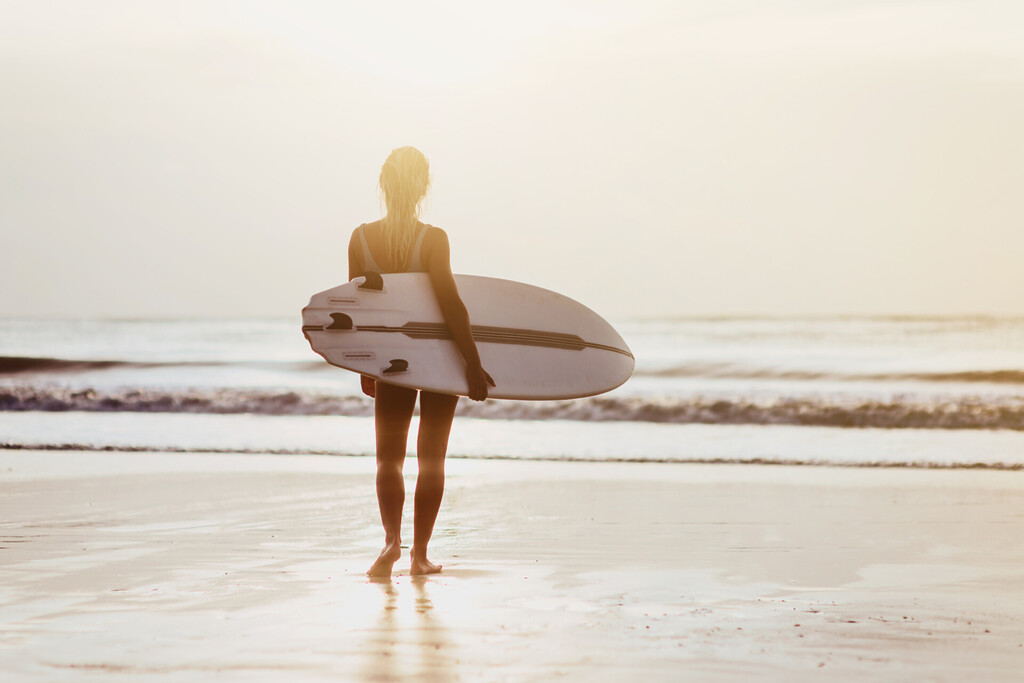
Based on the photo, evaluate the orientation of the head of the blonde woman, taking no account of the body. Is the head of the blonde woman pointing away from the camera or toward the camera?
away from the camera

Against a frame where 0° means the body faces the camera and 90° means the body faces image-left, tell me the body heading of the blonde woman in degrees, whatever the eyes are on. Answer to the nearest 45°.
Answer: approximately 180°

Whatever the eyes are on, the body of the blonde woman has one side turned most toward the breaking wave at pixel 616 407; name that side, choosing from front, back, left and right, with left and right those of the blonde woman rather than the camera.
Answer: front
